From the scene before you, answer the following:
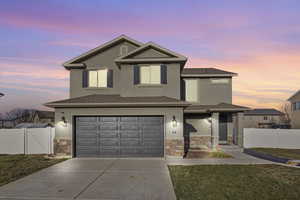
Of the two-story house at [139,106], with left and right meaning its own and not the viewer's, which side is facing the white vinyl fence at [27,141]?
right

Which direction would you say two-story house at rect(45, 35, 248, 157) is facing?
toward the camera

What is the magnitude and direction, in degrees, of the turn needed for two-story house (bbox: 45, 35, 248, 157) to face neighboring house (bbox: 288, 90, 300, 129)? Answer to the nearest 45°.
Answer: approximately 135° to its left

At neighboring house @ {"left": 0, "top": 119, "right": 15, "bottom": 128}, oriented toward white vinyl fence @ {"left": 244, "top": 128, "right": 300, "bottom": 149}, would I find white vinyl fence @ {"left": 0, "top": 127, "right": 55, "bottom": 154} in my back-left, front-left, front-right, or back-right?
front-right

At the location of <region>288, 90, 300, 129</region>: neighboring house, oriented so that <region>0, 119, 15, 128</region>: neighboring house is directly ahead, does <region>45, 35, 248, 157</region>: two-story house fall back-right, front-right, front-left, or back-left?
front-left

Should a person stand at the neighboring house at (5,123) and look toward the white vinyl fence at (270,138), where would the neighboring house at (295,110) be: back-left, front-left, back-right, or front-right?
front-left

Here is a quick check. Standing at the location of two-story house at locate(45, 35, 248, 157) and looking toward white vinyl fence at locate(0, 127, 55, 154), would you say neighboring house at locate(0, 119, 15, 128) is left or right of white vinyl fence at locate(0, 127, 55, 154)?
right
